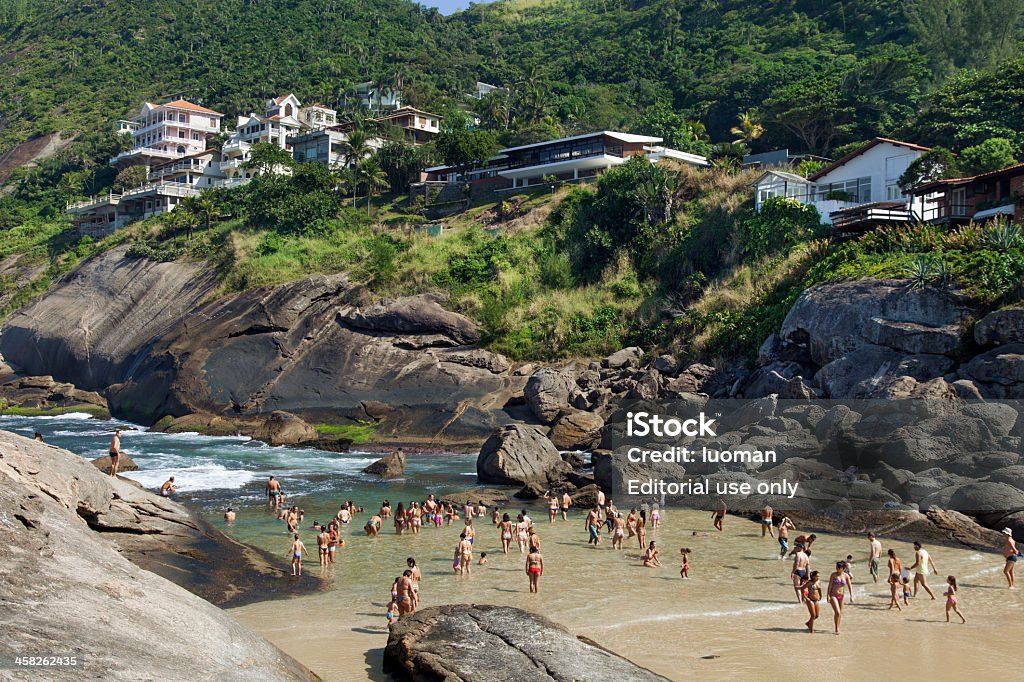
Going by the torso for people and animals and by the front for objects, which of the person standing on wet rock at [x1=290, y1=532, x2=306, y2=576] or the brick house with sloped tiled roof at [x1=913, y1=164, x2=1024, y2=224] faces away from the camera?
the person standing on wet rock

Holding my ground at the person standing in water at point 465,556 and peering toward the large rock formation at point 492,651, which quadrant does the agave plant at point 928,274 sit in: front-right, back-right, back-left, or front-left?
back-left

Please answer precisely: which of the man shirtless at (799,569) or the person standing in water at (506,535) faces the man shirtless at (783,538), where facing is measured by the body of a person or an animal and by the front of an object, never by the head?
the man shirtless at (799,569)

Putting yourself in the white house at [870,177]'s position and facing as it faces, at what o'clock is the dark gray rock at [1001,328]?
The dark gray rock is roughly at 10 o'clock from the white house.

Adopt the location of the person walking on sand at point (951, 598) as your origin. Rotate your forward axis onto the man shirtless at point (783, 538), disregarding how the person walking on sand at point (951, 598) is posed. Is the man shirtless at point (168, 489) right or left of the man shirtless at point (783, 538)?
left
